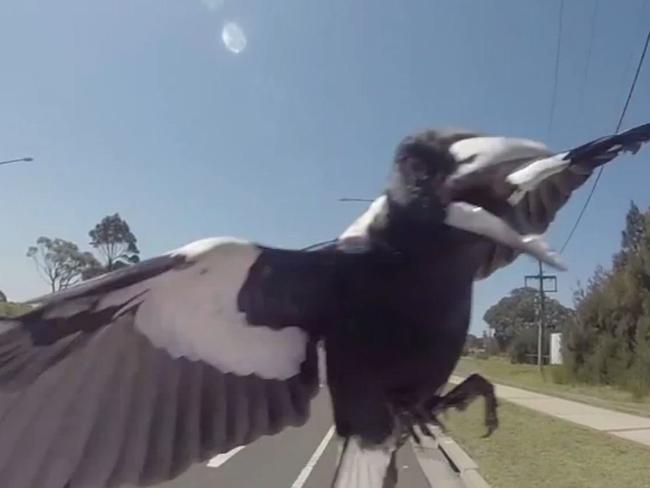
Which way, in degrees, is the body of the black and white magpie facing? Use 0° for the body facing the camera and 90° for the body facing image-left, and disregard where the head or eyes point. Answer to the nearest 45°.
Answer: approximately 315°
